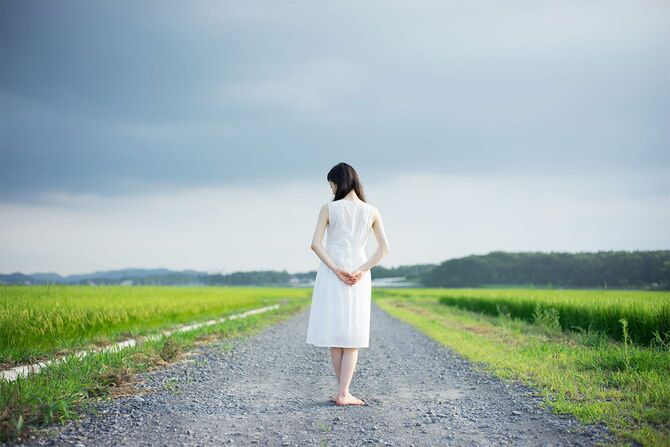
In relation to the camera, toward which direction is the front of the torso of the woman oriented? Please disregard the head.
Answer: away from the camera
